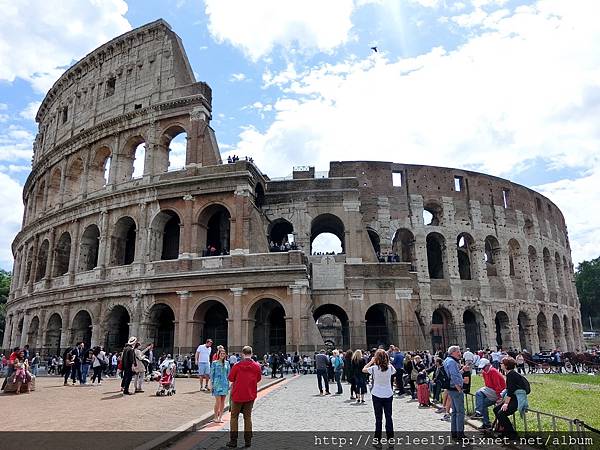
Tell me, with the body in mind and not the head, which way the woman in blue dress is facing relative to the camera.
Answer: toward the camera

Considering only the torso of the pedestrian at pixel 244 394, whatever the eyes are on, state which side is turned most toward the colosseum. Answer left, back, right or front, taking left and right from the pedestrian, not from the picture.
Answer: front

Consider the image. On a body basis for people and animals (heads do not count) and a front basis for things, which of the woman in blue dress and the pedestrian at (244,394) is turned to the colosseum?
the pedestrian

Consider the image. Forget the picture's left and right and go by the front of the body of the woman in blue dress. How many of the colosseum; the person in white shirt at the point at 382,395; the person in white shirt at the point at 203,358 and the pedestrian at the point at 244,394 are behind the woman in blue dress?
2

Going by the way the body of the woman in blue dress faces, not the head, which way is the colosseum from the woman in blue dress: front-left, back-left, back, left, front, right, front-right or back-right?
back

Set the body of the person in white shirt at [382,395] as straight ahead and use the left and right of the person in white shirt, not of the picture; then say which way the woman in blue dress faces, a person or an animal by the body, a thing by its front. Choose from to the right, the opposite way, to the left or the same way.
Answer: the opposite way

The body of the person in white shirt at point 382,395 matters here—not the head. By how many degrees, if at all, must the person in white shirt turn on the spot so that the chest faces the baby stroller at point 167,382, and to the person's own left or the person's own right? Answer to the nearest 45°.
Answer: approximately 45° to the person's own left

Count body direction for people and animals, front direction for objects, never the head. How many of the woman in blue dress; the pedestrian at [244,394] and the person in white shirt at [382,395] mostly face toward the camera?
1

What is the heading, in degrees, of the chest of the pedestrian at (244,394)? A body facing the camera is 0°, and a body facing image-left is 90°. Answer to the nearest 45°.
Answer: approximately 180°

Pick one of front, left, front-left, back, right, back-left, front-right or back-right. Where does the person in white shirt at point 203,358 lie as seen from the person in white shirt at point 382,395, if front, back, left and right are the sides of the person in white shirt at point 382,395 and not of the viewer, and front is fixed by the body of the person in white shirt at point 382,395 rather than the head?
front-left

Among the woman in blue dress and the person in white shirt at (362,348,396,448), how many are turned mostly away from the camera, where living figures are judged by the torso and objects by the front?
1

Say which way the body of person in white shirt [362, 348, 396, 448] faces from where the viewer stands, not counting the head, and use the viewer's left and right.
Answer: facing away from the viewer

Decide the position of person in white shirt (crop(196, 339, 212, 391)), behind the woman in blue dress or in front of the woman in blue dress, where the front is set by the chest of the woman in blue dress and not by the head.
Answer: behind

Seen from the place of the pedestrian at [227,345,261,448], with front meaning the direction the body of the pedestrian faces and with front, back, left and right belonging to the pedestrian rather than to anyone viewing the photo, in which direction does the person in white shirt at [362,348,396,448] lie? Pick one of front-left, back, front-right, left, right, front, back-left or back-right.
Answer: right

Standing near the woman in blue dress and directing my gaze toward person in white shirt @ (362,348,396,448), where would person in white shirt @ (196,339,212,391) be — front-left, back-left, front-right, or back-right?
back-left

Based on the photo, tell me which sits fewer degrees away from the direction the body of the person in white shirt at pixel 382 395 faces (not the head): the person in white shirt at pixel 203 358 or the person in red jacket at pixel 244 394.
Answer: the person in white shirt

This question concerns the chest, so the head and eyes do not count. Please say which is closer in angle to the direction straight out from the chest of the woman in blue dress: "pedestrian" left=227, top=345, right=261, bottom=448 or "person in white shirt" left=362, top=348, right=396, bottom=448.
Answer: the pedestrian

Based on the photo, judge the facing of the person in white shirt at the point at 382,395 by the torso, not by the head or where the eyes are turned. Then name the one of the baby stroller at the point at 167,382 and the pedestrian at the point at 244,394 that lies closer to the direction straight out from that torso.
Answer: the baby stroller
